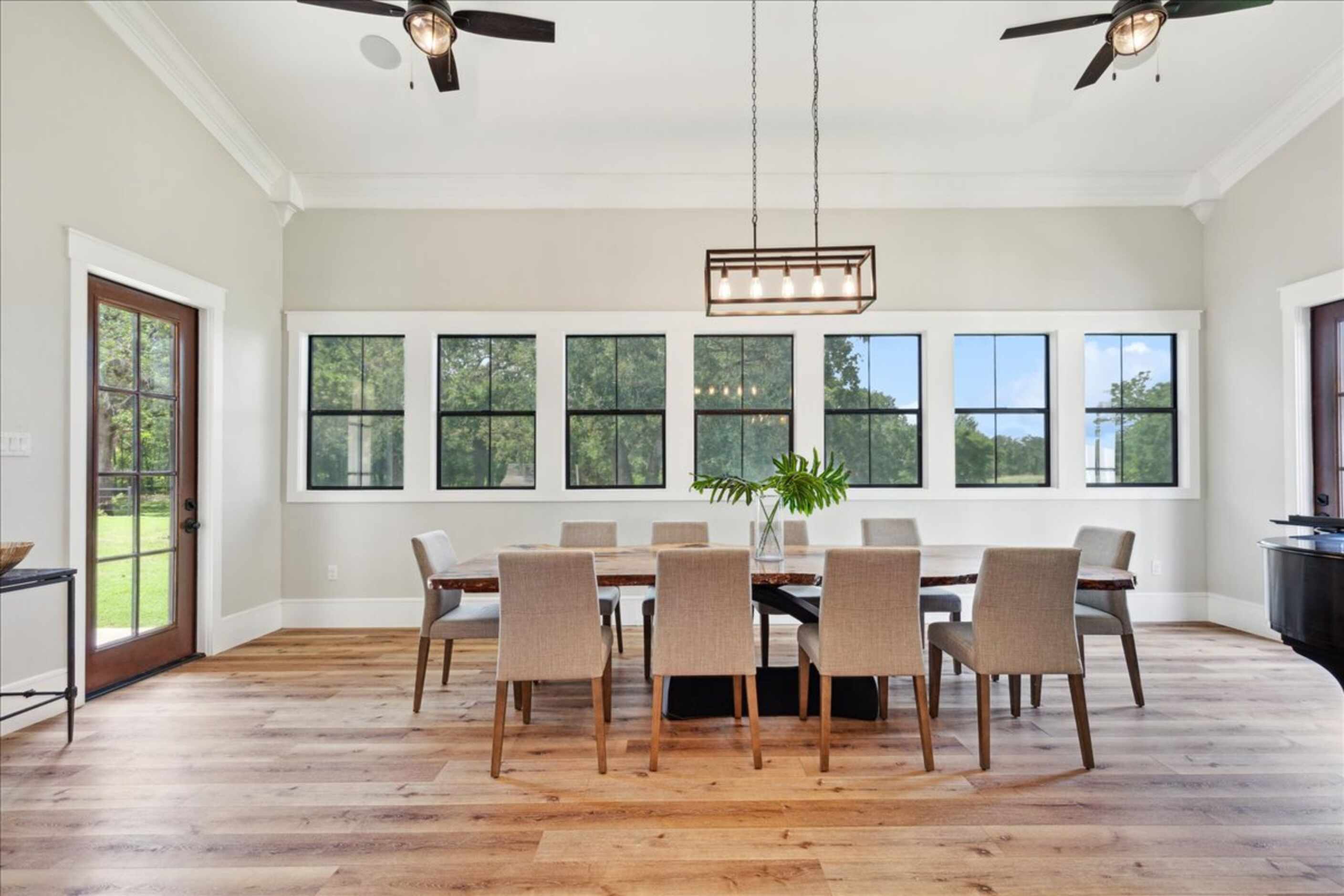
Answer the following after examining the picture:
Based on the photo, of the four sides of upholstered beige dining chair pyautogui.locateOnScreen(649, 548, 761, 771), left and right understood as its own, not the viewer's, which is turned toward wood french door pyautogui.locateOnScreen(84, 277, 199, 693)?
left

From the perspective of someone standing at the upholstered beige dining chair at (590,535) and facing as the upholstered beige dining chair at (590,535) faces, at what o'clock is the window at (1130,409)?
The window is roughly at 9 o'clock from the upholstered beige dining chair.

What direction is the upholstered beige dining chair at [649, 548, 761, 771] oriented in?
away from the camera

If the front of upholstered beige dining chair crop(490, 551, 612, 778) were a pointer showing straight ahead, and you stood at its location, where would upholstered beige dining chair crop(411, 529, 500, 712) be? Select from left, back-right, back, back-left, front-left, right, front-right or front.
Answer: front-left

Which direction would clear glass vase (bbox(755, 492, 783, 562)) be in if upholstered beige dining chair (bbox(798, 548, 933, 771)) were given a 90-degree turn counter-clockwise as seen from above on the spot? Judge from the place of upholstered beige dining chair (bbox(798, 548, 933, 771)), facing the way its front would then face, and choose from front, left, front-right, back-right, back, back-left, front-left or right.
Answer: front-right

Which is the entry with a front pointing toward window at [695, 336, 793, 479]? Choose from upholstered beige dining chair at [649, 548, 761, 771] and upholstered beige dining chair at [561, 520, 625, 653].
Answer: upholstered beige dining chair at [649, 548, 761, 771]

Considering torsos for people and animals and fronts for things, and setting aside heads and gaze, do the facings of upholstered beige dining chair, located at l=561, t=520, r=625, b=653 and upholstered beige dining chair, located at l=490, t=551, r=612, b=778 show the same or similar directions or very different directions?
very different directions

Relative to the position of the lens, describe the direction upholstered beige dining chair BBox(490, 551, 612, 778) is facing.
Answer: facing away from the viewer

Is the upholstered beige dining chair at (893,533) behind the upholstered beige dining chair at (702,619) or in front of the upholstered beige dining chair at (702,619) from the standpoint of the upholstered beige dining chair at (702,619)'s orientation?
in front

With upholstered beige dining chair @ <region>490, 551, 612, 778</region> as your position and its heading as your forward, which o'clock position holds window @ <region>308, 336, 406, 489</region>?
The window is roughly at 11 o'clock from the upholstered beige dining chair.

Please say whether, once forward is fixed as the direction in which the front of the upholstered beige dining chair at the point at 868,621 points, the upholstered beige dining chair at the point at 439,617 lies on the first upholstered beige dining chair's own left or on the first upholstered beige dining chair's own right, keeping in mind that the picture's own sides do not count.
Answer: on the first upholstered beige dining chair's own left

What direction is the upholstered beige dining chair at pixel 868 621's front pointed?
away from the camera

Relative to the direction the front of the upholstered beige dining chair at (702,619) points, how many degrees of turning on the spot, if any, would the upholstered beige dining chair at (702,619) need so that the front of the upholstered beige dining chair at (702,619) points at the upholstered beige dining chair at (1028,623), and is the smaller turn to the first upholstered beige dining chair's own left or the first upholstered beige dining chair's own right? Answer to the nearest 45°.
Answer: approximately 90° to the first upholstered beige dining chair's own right

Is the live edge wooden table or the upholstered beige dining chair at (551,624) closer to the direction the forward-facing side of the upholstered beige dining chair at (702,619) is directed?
the live edge wooden table

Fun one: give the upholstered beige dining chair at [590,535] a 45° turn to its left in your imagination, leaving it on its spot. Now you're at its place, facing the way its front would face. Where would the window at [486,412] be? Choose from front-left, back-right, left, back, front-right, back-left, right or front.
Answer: back

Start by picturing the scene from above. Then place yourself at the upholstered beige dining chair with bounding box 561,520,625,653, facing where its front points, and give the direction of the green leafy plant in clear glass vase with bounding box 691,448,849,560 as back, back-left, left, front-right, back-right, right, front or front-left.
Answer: front-left
